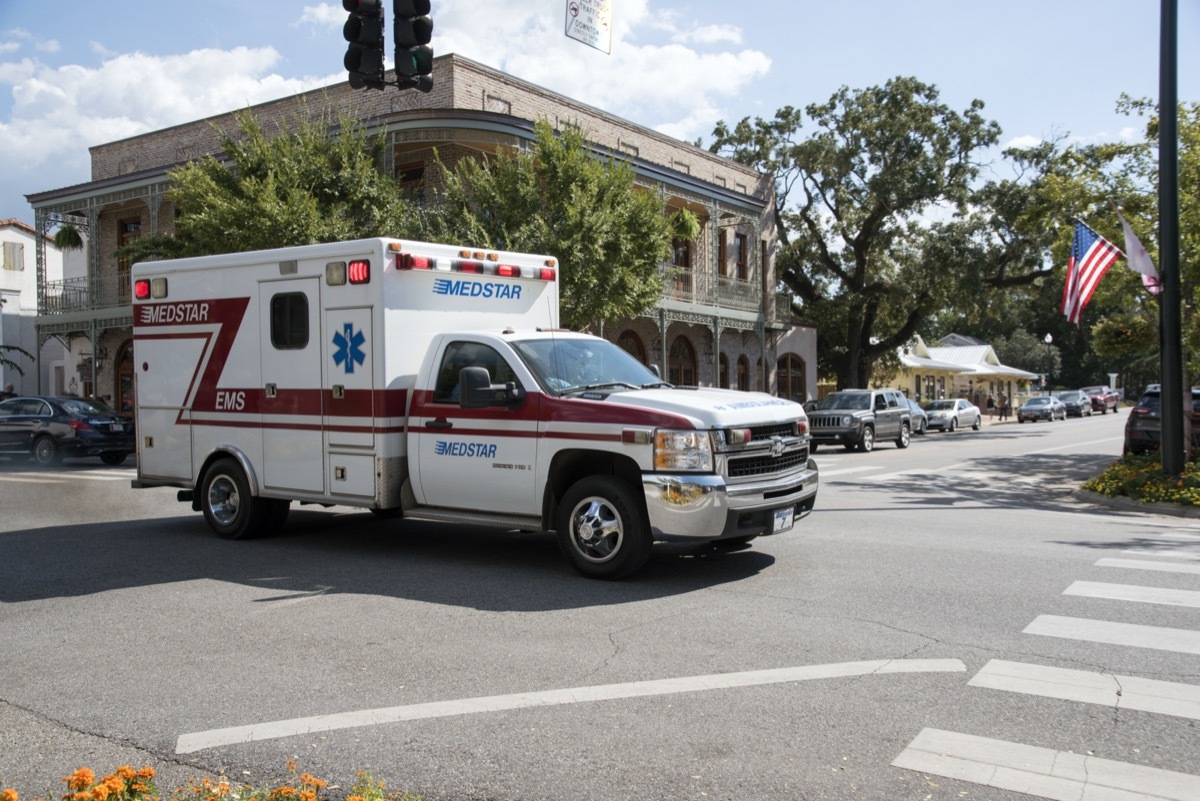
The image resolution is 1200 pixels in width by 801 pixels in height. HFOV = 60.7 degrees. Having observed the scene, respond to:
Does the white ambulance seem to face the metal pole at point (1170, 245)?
no

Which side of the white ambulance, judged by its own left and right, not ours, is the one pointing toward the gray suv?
left

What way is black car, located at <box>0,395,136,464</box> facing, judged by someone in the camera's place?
facing away from the viewer and to the left of the viewer

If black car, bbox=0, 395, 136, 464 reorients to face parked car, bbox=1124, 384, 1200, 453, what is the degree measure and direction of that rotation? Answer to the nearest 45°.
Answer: approximately 180°

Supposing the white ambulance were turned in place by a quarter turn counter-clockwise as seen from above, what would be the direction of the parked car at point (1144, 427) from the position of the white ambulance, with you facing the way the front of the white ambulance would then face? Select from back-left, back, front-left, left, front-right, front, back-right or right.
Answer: front

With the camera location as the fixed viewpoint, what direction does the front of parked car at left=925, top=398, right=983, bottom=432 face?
facing the viewer and to the left of the viewer

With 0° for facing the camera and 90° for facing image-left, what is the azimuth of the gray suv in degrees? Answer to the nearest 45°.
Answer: approximately 45°

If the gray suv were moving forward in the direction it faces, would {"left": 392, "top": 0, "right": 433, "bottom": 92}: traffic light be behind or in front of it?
in front

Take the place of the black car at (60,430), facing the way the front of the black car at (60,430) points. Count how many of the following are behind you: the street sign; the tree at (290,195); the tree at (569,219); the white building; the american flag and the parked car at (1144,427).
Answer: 5

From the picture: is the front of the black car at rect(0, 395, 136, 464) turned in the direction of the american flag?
no

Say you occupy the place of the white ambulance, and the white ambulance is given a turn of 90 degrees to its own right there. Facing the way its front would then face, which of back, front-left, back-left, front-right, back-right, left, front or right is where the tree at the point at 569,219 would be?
back-right

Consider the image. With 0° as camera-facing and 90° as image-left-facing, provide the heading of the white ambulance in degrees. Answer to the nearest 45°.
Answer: approximately 315°
